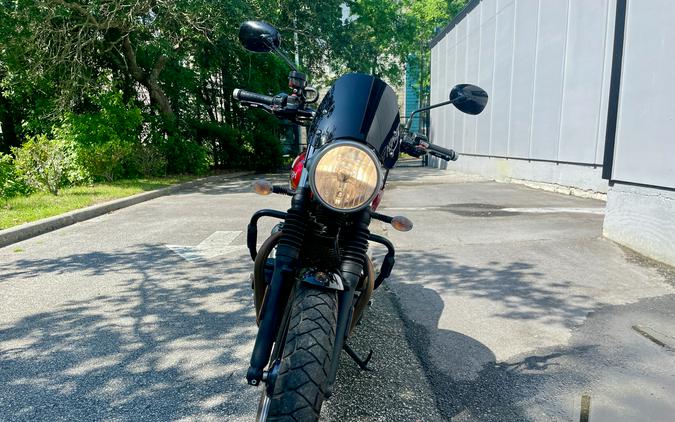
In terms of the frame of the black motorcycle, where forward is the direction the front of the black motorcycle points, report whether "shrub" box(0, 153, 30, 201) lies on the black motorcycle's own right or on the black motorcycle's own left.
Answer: on the black motorcycle's own right

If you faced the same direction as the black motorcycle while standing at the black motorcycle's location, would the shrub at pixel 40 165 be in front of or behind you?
behind

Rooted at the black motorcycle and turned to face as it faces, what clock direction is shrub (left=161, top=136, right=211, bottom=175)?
The shrub is roughly at 5 o'clock from the black motorcycle.

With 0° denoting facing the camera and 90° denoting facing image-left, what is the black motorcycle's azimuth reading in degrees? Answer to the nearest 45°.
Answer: approximately 0°

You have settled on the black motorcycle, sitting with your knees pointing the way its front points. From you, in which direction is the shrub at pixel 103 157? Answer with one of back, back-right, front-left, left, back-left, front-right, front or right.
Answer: back-right

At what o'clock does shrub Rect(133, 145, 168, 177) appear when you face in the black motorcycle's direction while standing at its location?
The shrub is roughly at 5 o'clock from the black motorcycle.

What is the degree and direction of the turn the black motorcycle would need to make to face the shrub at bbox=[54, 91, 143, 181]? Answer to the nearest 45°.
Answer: approximately 135° to its right
